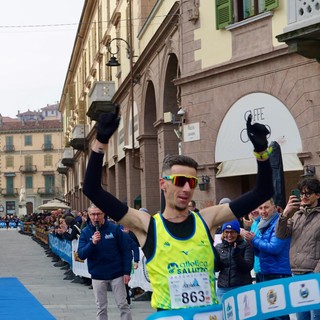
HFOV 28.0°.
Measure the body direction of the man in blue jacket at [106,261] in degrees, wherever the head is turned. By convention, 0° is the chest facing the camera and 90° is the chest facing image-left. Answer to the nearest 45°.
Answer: approximately 0°

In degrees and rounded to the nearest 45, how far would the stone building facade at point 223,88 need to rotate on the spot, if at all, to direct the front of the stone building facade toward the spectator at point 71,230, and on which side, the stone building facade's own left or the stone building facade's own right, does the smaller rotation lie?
approximately 45° to the stone building facade's own right
